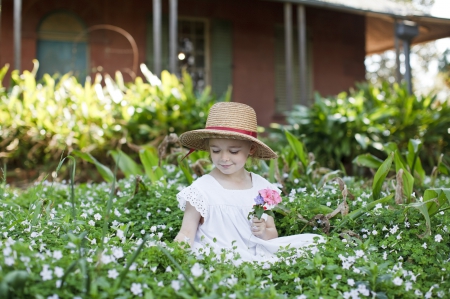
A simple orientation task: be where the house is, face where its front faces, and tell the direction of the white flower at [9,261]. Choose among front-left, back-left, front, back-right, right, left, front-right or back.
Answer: front

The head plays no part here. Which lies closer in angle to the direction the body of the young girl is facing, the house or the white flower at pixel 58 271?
the white flower

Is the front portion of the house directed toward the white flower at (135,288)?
yes

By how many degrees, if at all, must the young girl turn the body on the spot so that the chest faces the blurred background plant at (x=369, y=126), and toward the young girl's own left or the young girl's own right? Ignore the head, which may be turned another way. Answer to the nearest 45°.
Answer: approximately 180°

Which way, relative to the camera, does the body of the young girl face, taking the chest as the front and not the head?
toward the camera

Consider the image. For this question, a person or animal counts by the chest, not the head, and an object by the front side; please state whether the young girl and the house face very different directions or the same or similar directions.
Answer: same or similar directions

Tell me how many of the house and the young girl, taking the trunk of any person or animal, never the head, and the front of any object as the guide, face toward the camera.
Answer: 2

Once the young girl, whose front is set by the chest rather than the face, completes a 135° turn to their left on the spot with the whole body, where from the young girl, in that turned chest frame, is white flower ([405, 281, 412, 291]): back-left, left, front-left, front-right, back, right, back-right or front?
right

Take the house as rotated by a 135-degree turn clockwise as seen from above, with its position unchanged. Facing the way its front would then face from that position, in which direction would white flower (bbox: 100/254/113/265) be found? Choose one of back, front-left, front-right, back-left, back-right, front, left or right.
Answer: back-left

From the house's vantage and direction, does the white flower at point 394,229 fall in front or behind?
in front

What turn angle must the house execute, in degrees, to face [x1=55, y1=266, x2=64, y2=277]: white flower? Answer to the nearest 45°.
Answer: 0° — it already faces it

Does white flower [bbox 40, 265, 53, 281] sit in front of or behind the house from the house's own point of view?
in front

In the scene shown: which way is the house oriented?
toward the camera

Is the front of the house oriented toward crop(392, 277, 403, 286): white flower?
yes
